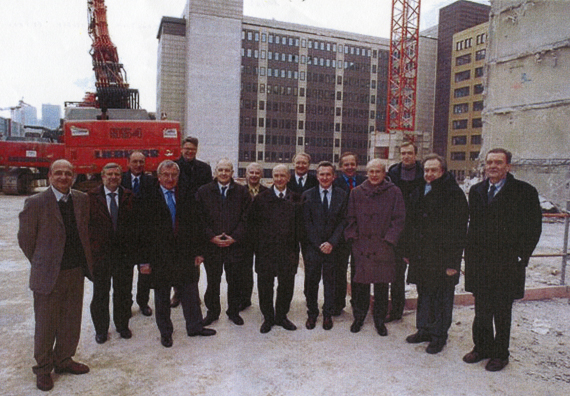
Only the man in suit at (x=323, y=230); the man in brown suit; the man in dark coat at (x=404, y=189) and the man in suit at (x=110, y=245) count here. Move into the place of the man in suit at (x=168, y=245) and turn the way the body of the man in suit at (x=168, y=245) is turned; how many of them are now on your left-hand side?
2

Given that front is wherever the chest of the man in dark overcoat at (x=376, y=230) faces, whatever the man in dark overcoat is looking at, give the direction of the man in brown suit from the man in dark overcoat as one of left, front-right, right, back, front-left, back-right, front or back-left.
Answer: front-right

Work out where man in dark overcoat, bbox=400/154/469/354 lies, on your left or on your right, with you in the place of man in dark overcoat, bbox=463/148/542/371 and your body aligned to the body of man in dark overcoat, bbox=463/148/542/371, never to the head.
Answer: on your right

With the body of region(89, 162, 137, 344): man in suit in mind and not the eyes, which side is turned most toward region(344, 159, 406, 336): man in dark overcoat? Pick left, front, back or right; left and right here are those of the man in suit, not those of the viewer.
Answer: left

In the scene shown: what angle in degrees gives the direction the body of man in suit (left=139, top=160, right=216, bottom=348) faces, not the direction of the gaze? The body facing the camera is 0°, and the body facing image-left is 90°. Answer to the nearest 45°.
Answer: approximately 0°

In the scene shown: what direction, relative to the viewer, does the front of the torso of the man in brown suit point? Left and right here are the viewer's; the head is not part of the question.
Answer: facing the viewer and to the right of the viewer

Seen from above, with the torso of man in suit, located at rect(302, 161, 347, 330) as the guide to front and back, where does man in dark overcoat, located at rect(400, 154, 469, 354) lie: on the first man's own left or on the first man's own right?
on the first man's own left
